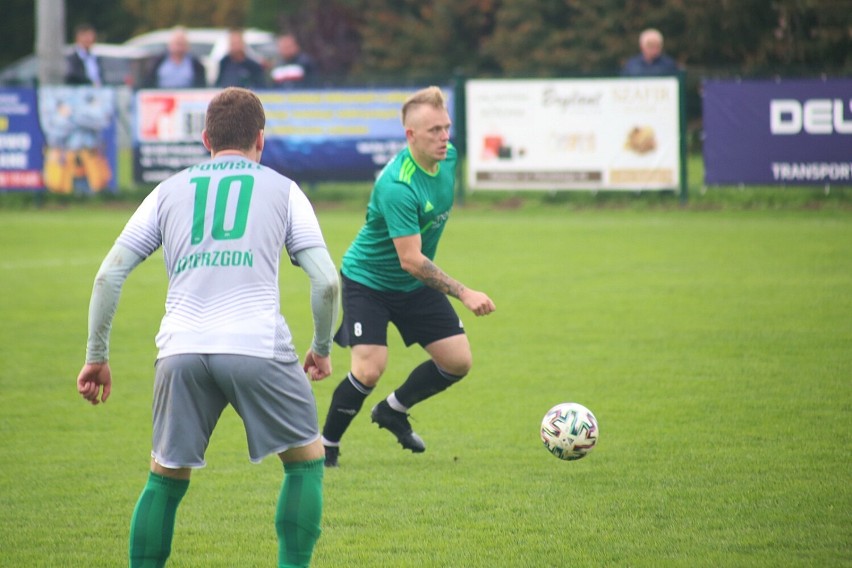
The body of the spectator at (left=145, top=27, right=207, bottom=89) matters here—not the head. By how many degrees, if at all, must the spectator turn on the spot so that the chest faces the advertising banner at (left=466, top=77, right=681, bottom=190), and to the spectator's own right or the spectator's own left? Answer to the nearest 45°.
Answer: approximately 45° to the spectator's own left

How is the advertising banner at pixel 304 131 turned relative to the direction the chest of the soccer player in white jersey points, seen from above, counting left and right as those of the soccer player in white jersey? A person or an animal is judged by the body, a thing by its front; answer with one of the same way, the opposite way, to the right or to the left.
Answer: the opposite way

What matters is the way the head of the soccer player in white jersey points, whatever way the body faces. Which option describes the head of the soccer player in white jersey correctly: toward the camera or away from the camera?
away from the camera

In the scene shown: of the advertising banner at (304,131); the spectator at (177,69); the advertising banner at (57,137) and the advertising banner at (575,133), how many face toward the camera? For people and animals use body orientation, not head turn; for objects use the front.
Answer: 4

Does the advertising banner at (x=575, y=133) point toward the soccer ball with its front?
yes

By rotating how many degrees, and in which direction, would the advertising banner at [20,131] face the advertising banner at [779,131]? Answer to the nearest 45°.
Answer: approximately 45° to its left

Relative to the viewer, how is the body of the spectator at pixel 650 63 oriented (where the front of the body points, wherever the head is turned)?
toward the camera

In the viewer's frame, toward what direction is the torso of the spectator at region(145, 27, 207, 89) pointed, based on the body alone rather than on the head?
toward the camera

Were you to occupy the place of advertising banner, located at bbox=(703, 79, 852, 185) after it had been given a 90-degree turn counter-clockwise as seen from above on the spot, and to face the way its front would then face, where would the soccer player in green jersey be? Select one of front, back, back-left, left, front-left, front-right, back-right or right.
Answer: right

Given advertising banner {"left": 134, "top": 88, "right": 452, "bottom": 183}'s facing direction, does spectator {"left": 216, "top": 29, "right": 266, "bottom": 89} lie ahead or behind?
behind

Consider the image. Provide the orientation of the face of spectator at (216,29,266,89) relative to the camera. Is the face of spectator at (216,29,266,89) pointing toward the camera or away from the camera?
toward the camera

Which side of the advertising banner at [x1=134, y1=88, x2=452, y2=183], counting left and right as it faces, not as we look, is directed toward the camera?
front

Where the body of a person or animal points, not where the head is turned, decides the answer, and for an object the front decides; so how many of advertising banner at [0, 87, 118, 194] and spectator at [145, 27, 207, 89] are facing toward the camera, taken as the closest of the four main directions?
2

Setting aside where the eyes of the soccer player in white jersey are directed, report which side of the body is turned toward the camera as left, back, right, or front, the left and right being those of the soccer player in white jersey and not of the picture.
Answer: back
